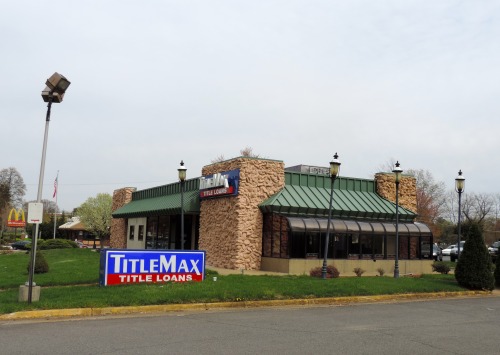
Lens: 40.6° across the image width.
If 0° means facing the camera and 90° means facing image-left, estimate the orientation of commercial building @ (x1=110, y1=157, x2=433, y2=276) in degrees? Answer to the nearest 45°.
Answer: approximately 45°

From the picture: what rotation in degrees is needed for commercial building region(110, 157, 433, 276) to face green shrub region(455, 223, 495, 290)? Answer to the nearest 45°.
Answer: approximately 90° to its left

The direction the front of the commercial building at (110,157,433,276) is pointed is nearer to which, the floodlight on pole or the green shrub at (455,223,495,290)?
the floodlight on pole

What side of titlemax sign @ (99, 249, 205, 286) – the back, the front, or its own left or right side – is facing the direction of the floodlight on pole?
right

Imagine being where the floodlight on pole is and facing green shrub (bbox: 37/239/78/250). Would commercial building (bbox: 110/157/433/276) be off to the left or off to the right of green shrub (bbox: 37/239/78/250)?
right

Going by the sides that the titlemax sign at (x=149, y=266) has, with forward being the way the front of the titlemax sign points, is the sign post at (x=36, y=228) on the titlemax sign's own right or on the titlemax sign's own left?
on the titlemax sign's own right

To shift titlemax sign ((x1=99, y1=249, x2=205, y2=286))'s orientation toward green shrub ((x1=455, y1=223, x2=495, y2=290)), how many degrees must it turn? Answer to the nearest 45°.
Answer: approximately 45° to its left
